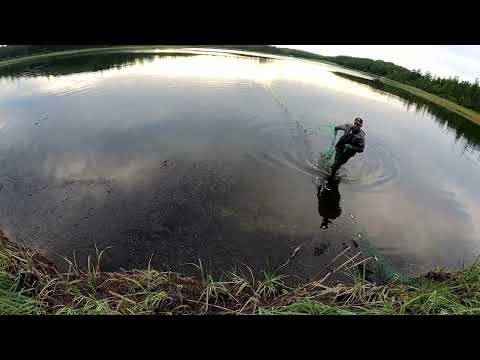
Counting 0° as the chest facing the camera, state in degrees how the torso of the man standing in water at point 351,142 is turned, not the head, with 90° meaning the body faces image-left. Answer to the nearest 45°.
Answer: approximately 45°
